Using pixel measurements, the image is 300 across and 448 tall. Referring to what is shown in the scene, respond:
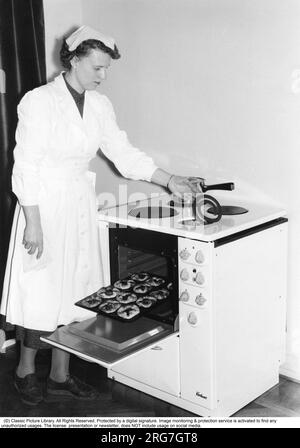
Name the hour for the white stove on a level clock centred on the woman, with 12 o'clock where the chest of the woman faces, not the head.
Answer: The white stove is roughly at 11 o'clock from the woman.

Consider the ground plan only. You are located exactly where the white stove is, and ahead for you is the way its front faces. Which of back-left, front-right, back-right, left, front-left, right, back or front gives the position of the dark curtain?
right

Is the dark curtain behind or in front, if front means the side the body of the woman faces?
behind

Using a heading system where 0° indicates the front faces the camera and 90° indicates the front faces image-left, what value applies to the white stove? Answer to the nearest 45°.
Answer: approximately 45°

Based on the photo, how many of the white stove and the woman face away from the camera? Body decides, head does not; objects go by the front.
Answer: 0

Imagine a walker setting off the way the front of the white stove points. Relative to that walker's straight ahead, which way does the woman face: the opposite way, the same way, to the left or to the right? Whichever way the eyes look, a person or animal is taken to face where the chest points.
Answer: to the left

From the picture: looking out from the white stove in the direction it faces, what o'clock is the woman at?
The woman is roughly at 2 o'clock from the white stove.
